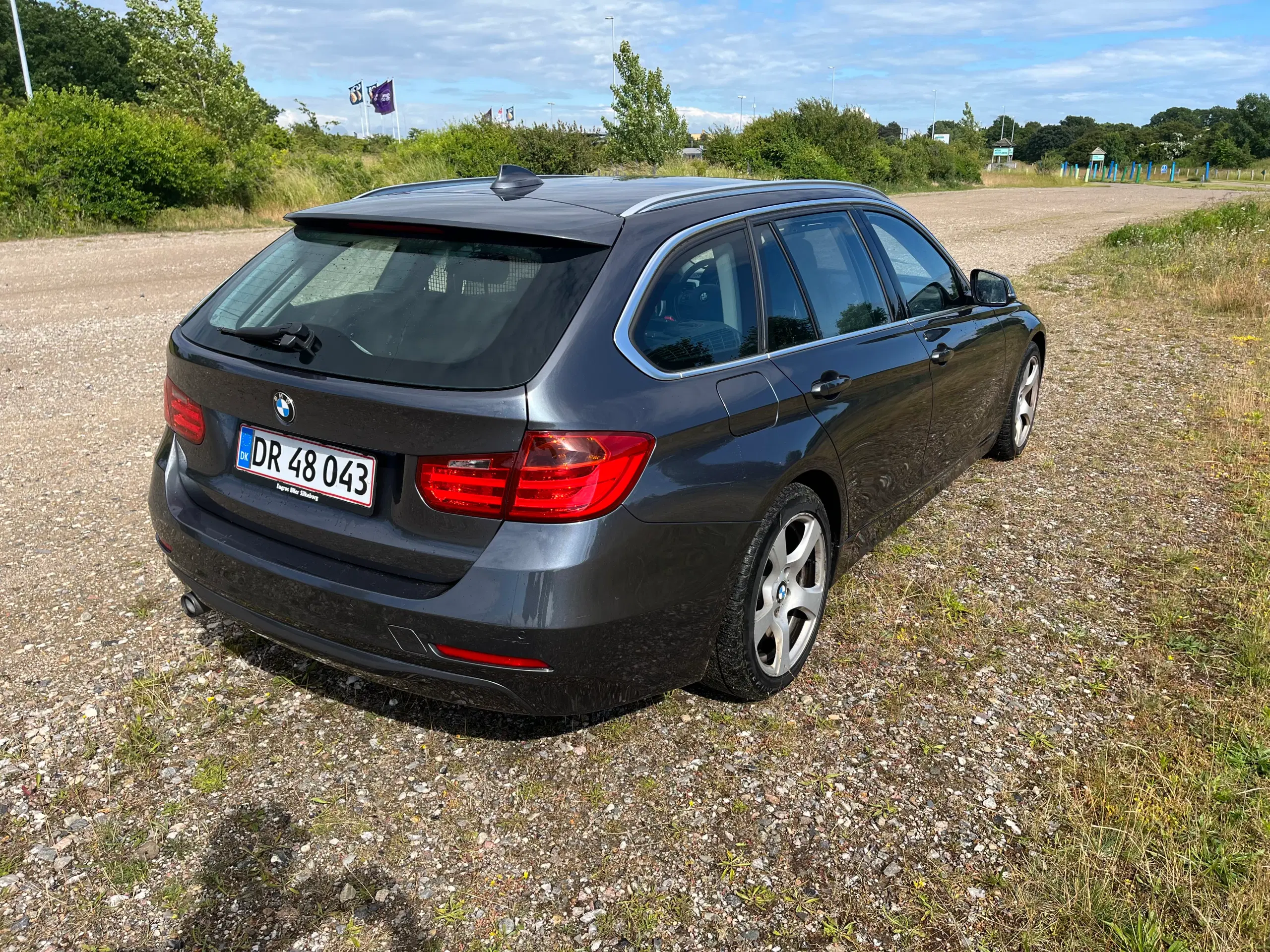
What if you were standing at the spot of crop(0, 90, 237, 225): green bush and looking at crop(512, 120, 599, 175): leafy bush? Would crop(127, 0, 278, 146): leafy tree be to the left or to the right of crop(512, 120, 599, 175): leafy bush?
left

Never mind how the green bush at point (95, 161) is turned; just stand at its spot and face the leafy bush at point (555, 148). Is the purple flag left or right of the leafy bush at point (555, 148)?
left

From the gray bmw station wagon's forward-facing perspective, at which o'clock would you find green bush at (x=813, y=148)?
The green bush is roughly at 11 o'clock from the gray bmw station wagon.

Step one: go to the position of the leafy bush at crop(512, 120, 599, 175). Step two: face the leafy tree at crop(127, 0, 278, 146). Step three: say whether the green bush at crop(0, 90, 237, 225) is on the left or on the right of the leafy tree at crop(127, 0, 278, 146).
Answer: left

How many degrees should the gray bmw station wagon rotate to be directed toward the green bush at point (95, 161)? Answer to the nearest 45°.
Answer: approximately 90° to its left

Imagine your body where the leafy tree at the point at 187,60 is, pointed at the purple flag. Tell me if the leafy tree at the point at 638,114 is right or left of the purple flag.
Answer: right

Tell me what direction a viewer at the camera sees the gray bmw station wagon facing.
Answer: facing away from the viewer and to the right of the viewer
